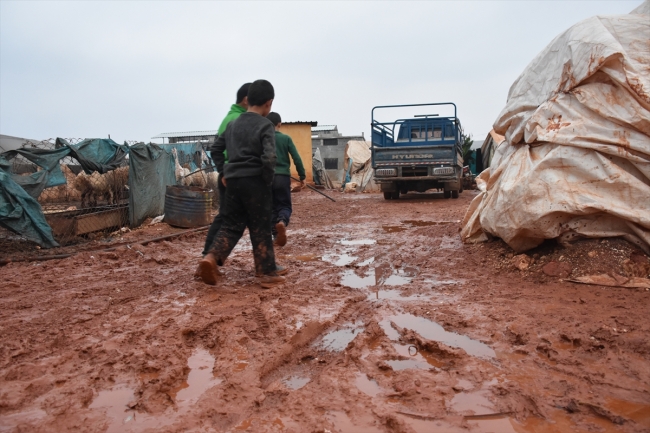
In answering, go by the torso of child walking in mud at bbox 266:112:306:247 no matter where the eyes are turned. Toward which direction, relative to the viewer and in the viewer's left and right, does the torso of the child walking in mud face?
facing away from the viewer

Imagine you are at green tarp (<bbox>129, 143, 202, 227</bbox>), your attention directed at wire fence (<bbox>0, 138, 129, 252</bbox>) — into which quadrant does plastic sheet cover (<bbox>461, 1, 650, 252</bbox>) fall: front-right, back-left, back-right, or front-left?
back-left

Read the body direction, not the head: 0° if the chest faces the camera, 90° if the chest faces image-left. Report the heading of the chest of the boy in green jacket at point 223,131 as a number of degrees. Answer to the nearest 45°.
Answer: approximately 225°

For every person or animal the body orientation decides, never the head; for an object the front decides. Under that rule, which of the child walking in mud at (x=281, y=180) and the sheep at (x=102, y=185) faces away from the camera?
the child walking in mud

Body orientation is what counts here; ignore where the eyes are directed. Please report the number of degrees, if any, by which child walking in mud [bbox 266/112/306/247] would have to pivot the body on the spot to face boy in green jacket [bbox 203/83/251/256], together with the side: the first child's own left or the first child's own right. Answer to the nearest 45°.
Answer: approximately 135° to the first child's own left
